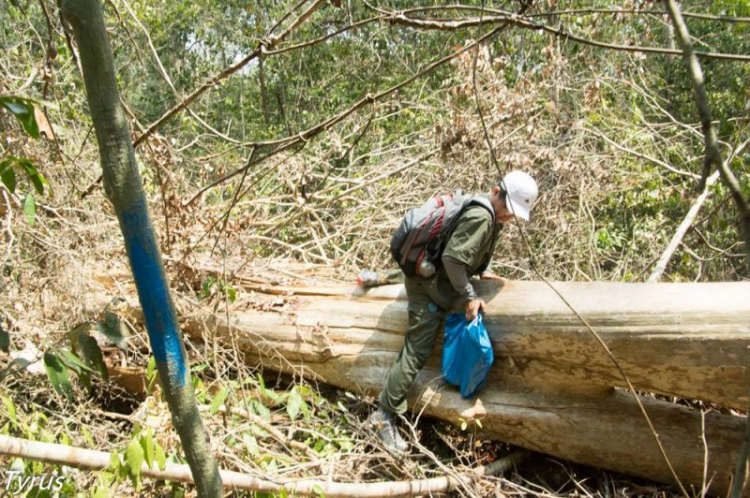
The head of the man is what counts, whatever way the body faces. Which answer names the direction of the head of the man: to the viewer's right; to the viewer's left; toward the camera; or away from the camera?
to the viewer's right

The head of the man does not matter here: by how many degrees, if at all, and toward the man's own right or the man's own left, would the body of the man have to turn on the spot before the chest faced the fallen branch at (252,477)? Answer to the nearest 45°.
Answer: approximately 135° to the man's own right

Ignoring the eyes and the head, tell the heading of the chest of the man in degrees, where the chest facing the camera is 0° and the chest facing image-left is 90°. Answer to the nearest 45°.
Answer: approximately 270°

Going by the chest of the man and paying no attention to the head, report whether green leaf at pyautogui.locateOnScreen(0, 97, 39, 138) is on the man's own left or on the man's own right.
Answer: on the man's own right
